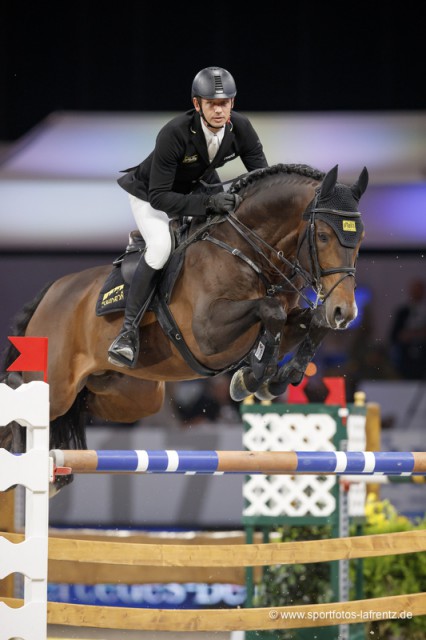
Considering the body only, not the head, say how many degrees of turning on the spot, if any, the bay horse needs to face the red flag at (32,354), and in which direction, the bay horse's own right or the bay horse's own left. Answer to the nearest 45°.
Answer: approximately 90° to the bay horse's own right

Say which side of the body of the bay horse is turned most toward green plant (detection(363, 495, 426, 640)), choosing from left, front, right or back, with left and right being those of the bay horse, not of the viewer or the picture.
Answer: left

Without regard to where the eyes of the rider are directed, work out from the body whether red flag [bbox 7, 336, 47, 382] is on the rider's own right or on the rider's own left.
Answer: on the rider's own right

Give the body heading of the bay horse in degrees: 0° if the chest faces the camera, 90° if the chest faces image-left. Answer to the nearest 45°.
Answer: approximately 315°

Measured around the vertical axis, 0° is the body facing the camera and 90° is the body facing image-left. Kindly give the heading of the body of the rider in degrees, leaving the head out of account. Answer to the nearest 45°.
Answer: approximately 315°
